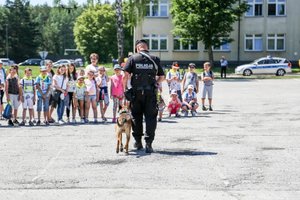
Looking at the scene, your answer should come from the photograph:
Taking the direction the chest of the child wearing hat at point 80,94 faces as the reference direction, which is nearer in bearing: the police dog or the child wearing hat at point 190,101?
the police dog

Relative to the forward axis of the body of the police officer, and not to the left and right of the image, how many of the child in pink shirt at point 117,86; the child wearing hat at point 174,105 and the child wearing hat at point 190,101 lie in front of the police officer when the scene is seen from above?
3
